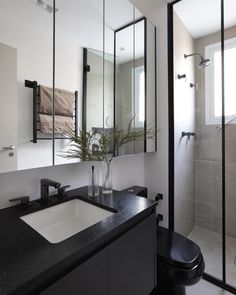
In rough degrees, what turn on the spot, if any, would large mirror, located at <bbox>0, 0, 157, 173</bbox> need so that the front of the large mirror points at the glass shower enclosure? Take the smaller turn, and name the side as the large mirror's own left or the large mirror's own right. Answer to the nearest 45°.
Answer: approximately 90° to the large mirror's own left

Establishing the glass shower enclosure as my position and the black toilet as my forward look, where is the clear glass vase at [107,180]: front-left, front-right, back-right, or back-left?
front-right

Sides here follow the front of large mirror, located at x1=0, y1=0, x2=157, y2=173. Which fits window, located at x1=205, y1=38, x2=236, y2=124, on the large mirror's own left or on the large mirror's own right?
on the large mirror's own left

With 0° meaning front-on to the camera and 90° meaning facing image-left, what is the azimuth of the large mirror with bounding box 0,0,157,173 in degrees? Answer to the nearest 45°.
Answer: approximately 315°
